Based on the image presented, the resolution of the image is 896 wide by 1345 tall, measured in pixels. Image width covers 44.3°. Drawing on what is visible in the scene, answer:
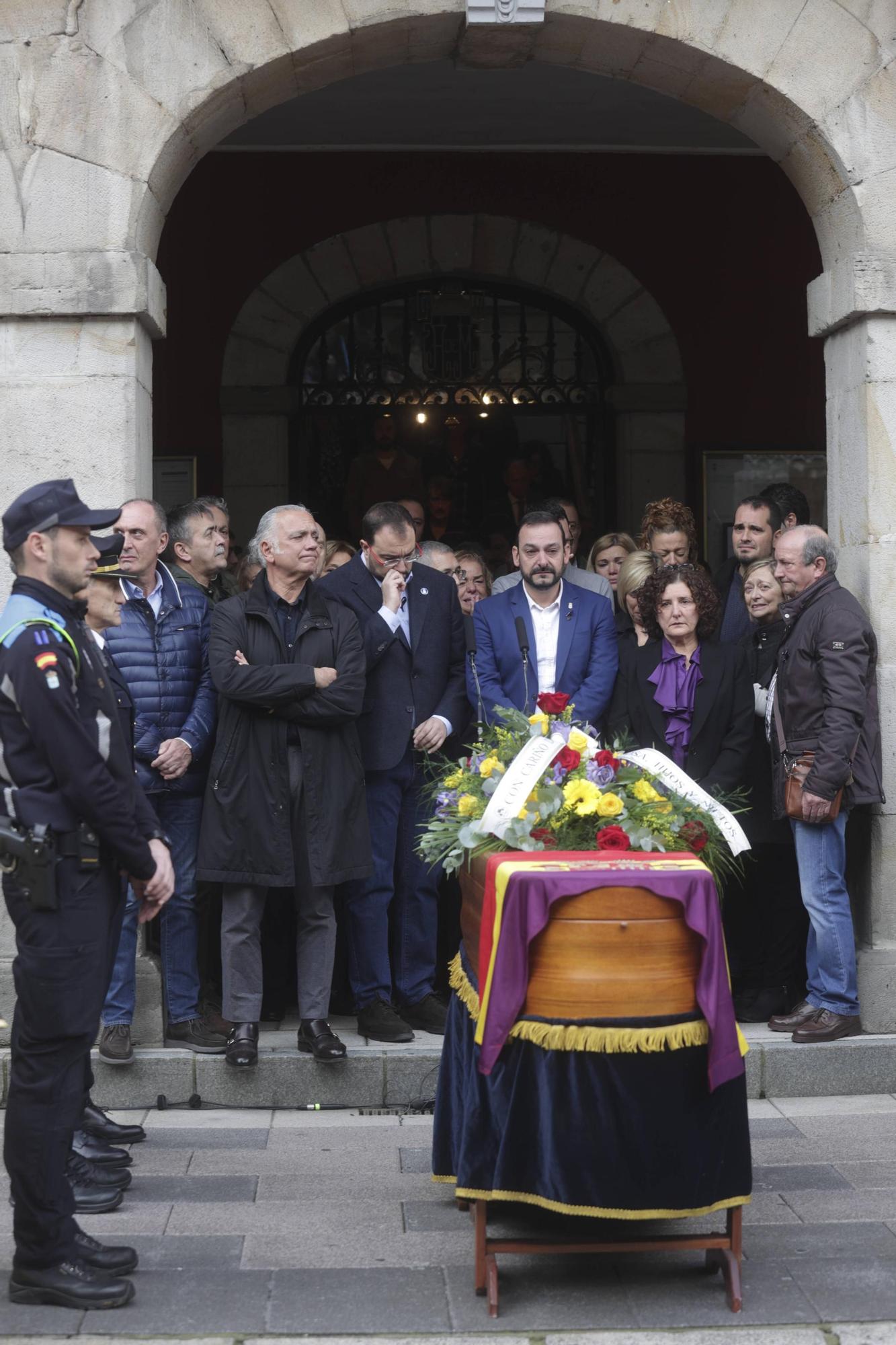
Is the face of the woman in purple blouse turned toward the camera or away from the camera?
toward the camera

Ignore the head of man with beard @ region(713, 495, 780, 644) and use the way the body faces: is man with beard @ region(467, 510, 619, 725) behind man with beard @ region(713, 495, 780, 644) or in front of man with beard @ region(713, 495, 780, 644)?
in front

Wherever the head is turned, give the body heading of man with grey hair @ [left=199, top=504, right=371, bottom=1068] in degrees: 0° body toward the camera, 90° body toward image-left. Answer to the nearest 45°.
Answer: approximately 0°

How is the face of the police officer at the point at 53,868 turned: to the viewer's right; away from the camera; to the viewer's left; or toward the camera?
to the viewer's right

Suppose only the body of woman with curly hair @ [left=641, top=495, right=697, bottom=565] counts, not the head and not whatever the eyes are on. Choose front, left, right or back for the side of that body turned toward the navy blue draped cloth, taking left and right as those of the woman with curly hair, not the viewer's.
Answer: front

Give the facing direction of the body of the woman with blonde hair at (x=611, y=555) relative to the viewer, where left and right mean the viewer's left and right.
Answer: facing the viewer

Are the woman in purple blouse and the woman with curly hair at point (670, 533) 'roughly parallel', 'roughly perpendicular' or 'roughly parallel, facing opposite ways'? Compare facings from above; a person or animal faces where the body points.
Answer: roughly parallel

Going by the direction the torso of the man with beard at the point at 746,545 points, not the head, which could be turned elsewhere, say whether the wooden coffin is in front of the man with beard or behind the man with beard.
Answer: in front

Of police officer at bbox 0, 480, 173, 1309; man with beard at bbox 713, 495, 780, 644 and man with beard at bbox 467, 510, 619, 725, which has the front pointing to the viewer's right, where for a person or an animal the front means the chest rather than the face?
the police officer

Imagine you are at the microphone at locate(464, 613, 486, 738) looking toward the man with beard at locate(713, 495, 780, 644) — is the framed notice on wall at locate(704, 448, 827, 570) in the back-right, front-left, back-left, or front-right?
front-left

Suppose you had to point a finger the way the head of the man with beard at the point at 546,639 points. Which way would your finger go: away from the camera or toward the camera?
toward the camera

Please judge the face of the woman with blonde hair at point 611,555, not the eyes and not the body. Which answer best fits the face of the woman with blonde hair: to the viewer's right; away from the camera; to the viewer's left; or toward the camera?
toward the camera

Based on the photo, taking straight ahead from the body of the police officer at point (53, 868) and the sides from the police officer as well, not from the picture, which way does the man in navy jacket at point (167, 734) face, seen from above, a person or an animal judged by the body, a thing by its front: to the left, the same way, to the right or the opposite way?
to the right

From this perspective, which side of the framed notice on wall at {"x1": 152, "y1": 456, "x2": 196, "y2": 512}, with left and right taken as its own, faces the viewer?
front
